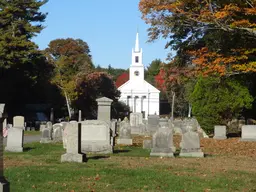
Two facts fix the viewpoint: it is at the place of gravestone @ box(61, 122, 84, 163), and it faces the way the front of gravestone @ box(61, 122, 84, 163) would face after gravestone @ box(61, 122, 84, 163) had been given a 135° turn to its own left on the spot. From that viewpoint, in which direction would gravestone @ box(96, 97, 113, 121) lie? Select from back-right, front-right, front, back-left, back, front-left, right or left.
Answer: front-left

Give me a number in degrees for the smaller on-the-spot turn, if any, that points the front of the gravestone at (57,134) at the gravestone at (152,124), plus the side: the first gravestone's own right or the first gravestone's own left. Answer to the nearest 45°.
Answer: approximately 135° to the first gravestone's own left

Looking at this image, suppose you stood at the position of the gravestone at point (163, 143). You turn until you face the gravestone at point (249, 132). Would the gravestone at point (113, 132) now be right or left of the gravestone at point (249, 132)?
left

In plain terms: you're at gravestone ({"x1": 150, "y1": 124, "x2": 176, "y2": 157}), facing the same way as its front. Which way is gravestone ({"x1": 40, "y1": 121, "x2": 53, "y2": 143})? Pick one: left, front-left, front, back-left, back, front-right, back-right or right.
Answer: back-right

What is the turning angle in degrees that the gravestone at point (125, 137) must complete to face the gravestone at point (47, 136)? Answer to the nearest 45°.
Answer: approximately 90° to its right

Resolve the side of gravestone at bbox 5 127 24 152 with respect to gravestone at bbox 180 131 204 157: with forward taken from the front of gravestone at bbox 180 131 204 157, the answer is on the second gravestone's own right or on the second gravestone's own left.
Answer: on the second gravestone's own right

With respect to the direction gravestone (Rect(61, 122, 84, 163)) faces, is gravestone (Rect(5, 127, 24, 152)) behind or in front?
behind

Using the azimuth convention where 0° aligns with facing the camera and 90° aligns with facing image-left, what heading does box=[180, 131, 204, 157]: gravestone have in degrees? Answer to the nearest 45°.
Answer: approximately 0°

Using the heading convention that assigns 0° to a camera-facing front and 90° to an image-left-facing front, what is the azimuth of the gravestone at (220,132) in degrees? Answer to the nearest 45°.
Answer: approximately 0°

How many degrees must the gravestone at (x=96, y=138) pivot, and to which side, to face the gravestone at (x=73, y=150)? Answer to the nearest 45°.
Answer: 0° — it already faces it

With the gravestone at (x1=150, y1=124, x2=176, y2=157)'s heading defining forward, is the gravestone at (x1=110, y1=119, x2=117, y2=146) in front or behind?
behind
